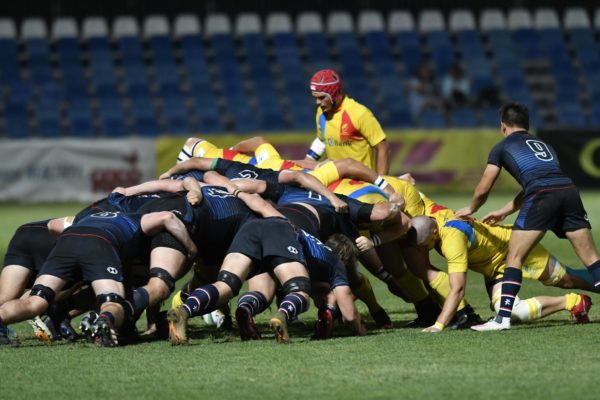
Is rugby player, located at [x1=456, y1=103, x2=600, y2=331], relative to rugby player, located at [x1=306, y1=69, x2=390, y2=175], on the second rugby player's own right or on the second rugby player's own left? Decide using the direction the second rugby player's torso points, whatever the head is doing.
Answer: on the second rugby player's own left

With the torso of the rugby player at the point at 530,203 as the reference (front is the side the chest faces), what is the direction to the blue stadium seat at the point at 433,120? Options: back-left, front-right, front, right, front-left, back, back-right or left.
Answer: front-right

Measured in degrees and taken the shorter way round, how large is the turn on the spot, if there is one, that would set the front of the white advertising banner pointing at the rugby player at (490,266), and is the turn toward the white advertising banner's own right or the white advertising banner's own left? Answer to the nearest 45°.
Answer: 0° — it already faces them

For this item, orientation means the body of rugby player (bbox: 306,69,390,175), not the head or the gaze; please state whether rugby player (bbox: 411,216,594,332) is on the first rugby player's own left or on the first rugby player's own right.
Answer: on the first rugby player's own left

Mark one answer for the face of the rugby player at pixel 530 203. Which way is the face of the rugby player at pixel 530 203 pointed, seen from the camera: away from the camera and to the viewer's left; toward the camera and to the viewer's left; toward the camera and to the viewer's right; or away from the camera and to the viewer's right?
away from the camera and to the viewer's left

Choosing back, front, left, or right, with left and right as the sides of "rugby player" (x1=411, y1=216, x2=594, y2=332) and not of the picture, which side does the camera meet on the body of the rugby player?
left

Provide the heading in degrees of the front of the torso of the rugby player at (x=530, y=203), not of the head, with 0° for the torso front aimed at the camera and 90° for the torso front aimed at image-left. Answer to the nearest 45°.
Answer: approximately 135°

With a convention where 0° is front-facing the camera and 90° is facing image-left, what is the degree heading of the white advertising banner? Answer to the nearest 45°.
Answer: approximately 0°

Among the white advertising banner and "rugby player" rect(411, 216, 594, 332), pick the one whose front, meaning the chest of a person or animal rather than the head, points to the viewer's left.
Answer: the rugby player

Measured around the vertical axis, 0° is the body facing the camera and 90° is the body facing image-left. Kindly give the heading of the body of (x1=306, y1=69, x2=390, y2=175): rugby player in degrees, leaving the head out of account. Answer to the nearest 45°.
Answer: approximately 45°

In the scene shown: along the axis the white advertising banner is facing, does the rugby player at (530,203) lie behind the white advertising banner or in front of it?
in front

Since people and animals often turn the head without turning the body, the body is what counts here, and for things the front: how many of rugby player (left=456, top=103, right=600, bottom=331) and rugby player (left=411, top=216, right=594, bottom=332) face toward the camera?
0

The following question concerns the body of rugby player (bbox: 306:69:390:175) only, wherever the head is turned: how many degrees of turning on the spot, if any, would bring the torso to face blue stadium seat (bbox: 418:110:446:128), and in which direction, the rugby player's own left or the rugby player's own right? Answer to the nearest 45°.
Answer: approximately 135° to the rugby player's own right
